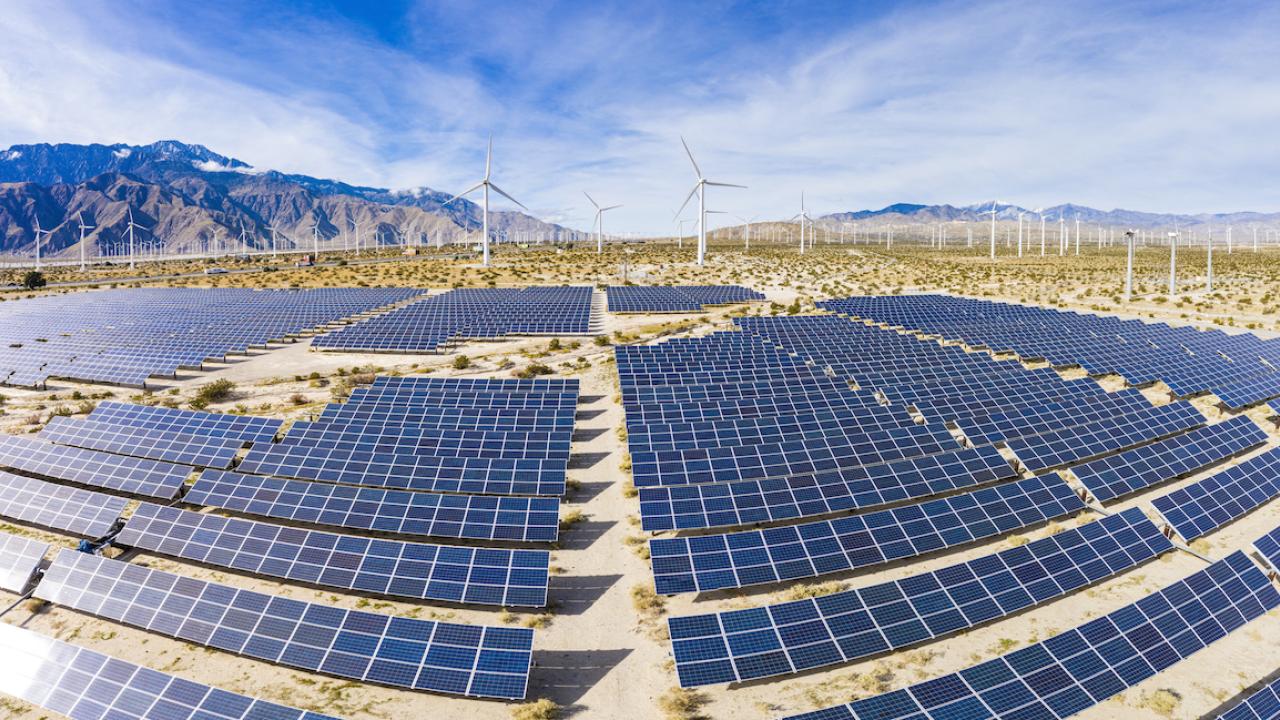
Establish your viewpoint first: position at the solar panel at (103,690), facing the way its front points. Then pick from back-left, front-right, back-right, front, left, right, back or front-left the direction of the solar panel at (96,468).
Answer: back-right

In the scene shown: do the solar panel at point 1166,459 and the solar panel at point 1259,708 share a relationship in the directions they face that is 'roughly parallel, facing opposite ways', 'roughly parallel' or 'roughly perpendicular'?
roughly parallel

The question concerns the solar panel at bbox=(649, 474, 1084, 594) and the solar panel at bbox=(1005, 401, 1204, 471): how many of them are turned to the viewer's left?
0

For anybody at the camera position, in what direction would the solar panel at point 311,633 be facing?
facing the viewer and to the left of the viewer

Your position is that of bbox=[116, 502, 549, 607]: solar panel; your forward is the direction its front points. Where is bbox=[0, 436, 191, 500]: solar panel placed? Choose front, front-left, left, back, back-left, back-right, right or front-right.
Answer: right

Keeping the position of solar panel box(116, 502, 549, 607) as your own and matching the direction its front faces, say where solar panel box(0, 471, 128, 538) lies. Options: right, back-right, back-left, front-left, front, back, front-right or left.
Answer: right

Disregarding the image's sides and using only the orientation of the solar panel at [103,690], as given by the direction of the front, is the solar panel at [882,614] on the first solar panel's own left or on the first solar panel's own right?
on the first solar panel's own left

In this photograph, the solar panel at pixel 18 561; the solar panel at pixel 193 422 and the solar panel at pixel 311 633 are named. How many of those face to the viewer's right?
0

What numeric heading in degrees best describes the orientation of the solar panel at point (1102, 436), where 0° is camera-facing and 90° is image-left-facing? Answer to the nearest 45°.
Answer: approximately 315°

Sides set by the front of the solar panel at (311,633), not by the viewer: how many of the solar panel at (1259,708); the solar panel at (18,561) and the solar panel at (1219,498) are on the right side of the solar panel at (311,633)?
1

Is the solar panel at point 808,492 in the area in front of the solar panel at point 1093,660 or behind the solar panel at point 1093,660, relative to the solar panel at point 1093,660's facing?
behind

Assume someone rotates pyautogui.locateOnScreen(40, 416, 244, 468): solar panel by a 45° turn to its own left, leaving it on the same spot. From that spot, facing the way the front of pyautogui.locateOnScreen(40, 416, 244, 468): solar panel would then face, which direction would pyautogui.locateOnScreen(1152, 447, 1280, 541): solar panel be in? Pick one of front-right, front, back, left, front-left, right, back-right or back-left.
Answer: front-left

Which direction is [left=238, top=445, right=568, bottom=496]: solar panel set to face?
toward the camera
